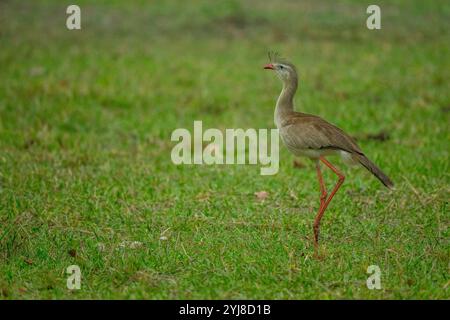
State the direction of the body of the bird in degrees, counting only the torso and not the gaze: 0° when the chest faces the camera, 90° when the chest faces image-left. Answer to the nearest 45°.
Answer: approximately 90°
